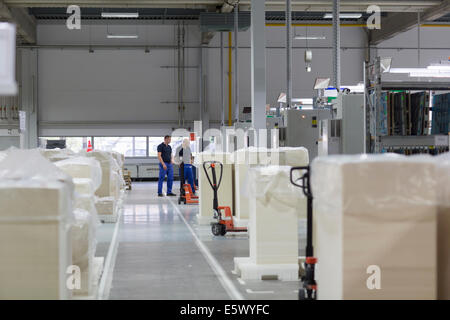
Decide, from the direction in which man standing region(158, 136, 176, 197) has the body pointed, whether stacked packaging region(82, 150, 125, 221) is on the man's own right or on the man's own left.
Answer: on the man's own right

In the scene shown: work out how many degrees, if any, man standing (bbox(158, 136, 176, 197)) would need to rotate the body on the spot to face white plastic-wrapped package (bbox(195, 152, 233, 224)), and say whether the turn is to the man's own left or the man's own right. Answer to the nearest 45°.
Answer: approximately 45° to the man's own right

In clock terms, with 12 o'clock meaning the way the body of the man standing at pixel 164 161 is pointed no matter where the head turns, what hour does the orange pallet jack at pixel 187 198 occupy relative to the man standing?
The orange pallet jack is roughly at 1 o'clock from the man standing.

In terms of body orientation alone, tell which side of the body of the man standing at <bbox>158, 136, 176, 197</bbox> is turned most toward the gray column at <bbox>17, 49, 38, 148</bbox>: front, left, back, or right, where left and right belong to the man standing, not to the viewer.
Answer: back

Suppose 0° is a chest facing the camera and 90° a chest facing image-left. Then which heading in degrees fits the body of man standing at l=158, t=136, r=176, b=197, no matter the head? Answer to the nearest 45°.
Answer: approximately 315°

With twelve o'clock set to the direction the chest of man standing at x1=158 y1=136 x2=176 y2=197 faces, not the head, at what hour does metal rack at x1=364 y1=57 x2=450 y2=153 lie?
The metal rack is roughly at 1 o'clock from the man standing.
